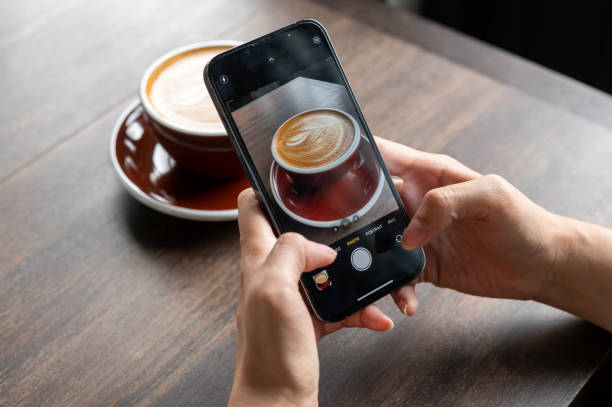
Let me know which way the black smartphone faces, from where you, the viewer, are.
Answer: facing the viewer
